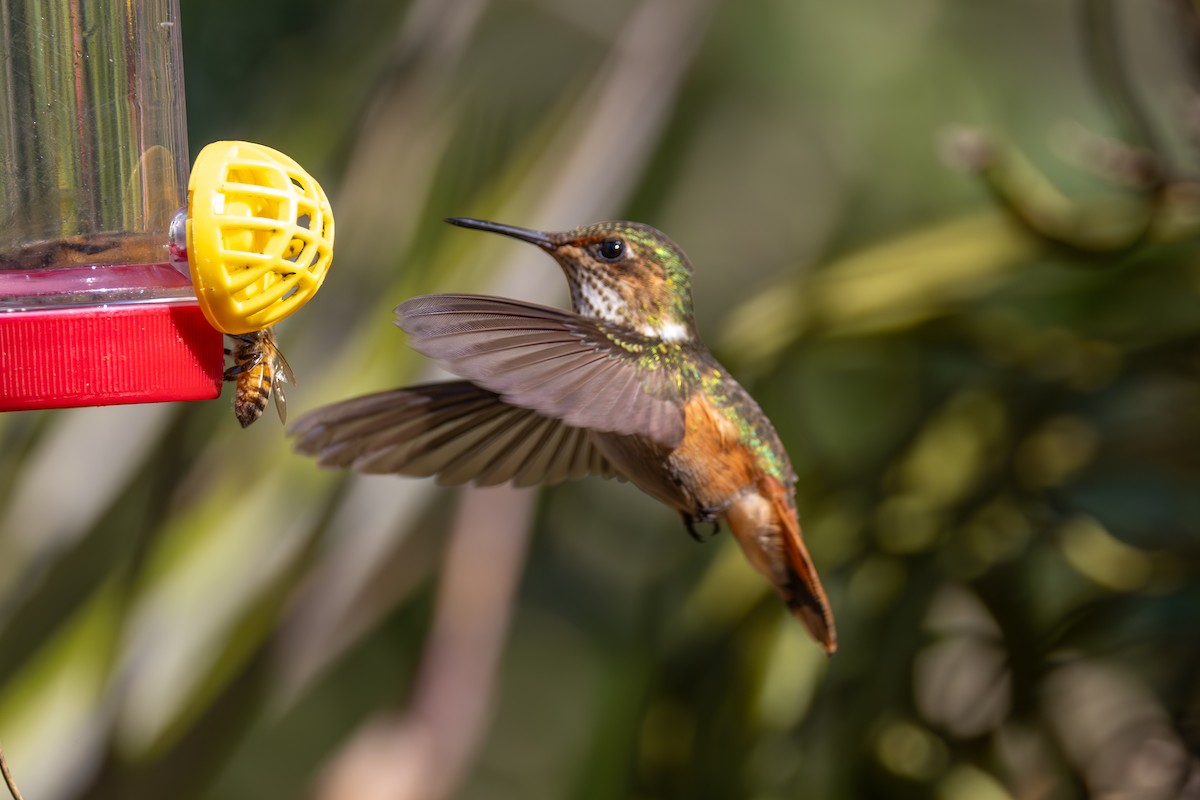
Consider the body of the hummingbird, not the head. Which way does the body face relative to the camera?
to the viewer's left

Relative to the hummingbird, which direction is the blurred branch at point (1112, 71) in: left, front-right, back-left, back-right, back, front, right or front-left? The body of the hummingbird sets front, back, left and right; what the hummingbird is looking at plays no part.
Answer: back-right

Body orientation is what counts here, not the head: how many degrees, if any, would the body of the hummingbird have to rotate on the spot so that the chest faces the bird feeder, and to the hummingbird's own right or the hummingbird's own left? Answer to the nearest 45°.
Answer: approximately 45° to the hummingbird's own left
